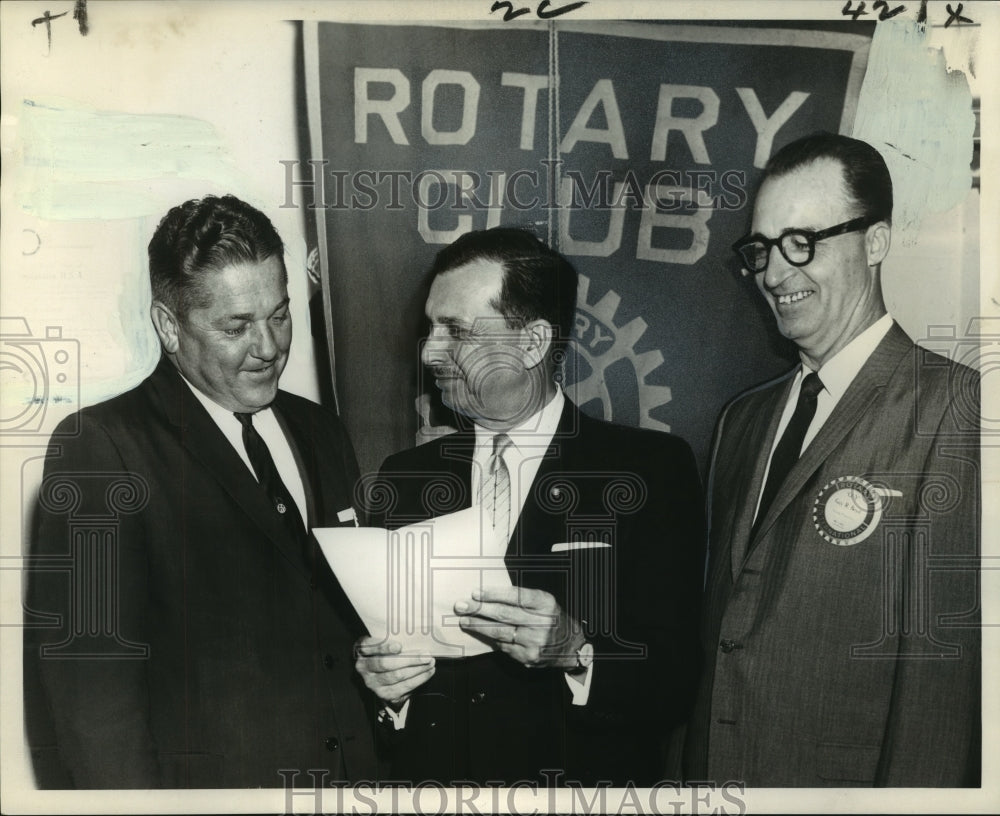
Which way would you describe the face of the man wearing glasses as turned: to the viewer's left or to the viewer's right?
to the viewer's left

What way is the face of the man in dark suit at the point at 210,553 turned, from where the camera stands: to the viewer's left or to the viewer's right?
to the viewer's right

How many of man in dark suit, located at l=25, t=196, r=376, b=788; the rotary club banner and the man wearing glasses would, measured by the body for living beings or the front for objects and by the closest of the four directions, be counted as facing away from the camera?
0

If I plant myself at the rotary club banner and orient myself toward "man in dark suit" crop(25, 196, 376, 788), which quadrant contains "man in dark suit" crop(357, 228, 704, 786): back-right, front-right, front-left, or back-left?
front-left

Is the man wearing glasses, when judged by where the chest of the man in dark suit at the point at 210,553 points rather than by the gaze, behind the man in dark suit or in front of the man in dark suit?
in front

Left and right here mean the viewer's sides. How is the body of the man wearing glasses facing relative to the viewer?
facing the viewer and to the left of the viewer

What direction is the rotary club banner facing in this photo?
toward the camera

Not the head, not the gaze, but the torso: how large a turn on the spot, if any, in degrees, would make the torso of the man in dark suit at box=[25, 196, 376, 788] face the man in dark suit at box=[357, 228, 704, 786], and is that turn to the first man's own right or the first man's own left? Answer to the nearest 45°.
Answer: approximately 45° to the first man's own left

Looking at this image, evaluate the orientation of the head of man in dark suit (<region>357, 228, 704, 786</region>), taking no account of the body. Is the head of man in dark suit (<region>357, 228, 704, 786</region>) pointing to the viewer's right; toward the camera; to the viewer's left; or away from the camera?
to the viewer's left
